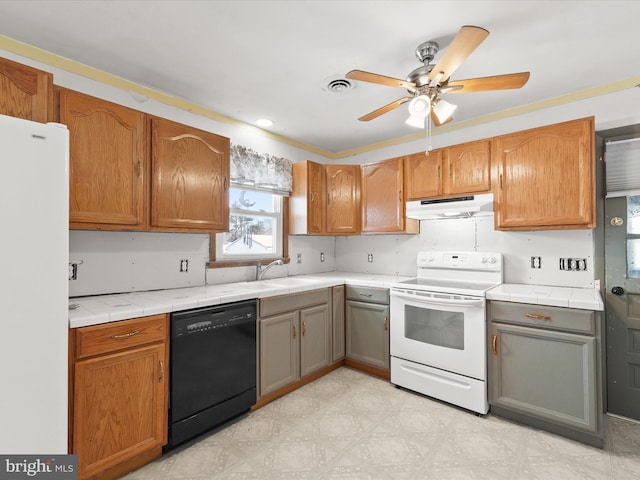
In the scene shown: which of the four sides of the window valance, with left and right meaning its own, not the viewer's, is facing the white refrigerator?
right

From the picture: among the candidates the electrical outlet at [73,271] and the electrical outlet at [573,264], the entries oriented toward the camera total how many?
2

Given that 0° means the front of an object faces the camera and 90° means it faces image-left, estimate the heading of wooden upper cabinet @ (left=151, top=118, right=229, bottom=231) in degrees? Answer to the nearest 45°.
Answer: approximately 315°

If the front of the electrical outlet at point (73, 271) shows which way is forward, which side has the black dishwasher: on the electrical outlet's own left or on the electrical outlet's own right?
on the electrical outlet's own left

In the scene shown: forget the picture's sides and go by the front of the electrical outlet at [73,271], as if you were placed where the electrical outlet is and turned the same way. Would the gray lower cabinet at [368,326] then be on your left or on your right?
on your left
